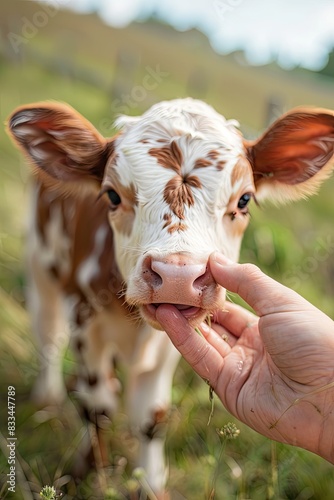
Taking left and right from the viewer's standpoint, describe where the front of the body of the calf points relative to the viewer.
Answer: facing the viewer and to the right of the viewer
